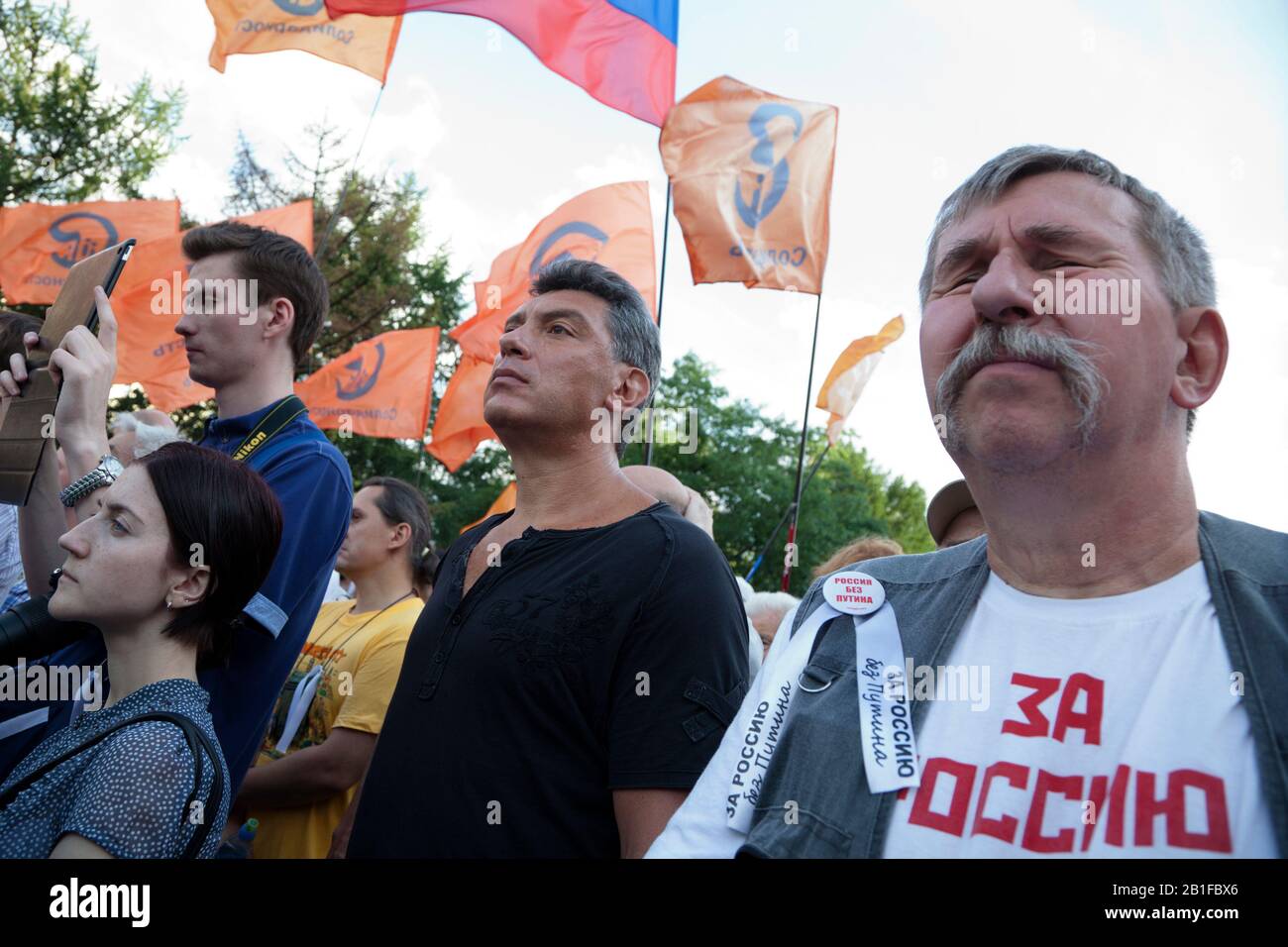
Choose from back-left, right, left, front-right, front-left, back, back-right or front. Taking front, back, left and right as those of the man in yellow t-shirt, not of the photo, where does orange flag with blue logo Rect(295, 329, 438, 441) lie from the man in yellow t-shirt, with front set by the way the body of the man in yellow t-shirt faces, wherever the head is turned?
back-right

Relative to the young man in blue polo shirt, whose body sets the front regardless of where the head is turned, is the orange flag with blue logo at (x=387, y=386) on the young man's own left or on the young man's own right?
on the young man's own right

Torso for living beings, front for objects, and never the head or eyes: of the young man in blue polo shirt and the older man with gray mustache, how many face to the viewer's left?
1

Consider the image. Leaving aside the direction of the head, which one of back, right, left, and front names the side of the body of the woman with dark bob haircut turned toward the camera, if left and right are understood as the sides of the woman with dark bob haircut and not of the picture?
left

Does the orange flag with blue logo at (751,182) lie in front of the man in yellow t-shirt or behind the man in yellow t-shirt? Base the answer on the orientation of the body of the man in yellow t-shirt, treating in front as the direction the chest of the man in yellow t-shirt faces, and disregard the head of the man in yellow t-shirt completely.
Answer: behind

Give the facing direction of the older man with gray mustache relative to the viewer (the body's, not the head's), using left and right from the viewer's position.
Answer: facing the viewer

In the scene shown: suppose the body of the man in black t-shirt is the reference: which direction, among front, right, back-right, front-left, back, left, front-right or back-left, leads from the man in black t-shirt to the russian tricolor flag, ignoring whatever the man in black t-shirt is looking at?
back-right

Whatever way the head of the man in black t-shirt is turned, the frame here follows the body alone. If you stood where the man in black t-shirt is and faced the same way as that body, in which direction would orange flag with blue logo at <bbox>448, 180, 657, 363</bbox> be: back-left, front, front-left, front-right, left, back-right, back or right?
back-right

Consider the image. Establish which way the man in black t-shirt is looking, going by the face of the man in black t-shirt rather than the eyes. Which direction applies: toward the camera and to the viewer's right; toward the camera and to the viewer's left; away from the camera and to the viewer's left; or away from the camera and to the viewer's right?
toward the camera and to the viewer's left

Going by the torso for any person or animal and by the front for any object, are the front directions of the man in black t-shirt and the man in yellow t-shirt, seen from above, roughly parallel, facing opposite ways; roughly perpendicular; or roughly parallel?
roughly parallel

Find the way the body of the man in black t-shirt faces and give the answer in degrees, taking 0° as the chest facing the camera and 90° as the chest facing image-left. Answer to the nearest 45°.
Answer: approximately 45°

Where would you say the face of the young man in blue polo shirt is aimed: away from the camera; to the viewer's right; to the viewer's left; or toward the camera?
to the viewer's left

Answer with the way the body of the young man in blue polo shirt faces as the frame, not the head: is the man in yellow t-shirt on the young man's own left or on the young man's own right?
on the young man's own right

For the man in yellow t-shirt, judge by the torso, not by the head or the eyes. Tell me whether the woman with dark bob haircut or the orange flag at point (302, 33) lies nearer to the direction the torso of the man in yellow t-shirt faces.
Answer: the woman with dark bob haircut
